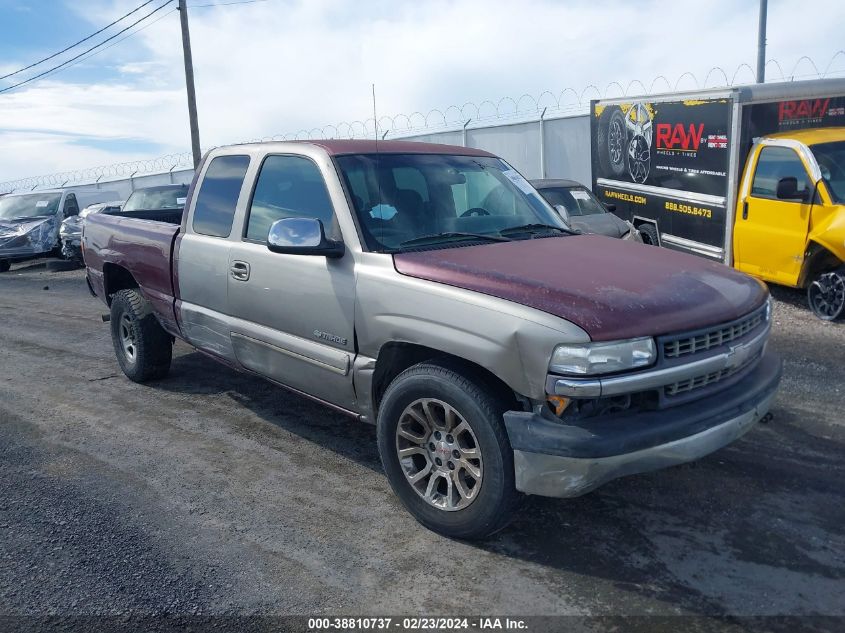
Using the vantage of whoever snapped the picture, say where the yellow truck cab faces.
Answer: facing the viewer and to the right of the viewer

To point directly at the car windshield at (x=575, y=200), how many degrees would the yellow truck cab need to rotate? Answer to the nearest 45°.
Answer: approximately 180°

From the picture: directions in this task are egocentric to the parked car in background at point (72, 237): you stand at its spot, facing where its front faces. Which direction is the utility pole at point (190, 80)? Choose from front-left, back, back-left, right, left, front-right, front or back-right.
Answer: back

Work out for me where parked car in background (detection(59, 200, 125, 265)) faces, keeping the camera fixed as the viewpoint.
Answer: facing the viewer and to the left of the viewer

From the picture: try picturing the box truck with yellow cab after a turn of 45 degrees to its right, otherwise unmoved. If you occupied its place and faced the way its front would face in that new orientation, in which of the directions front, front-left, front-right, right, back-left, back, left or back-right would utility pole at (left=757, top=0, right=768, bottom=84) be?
back

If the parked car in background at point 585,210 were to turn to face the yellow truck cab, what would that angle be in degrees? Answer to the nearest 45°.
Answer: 0° — it already faces it

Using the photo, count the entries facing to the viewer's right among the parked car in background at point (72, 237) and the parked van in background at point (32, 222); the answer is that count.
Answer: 0

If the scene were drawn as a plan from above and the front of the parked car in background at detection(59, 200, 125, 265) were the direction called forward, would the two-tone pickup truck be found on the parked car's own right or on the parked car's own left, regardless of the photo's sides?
on the parked car's own left

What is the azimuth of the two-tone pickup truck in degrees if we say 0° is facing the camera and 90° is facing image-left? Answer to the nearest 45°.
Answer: approximately 315°

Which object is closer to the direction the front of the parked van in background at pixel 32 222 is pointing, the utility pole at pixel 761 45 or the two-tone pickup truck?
the two-tone pickup truck

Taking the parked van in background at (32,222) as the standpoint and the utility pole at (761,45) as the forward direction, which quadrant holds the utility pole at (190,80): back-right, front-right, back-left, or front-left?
front-left

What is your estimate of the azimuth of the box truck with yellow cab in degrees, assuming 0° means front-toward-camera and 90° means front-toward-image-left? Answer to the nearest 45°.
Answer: approximately 315°
